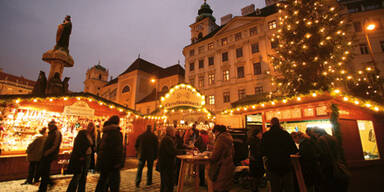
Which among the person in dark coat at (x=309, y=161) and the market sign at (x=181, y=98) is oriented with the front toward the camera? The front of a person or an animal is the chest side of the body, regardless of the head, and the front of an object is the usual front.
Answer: the market sign

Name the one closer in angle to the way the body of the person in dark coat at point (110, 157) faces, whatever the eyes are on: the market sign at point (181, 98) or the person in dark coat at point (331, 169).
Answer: the market sign

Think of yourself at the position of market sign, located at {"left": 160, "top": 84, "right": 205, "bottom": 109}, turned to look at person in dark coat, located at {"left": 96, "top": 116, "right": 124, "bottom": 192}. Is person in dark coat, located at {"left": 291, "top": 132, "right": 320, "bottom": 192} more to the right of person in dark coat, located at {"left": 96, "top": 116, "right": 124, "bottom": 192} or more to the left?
left

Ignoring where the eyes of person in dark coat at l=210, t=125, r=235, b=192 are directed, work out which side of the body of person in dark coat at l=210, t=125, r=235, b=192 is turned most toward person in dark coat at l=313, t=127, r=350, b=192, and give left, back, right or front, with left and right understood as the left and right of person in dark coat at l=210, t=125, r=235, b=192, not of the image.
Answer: back

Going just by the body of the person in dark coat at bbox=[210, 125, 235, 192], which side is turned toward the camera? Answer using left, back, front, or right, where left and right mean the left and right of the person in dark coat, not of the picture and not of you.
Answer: left

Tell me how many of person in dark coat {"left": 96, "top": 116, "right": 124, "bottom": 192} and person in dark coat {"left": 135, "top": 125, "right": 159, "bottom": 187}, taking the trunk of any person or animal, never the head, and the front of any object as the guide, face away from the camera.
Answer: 2

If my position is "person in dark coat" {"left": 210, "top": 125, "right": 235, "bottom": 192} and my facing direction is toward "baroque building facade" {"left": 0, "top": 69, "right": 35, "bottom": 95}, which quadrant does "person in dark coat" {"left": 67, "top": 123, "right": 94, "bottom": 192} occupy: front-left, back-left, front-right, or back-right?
front-left

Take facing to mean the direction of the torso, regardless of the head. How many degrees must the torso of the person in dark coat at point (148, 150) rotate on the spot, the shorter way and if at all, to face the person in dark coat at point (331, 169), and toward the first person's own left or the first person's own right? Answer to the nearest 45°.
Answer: approximately 135° to the first person's own right

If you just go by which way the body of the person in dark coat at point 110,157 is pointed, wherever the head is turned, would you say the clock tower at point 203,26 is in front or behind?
in front

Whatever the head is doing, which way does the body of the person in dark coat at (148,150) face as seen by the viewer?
away from the camera

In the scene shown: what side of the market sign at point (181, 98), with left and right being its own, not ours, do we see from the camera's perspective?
front

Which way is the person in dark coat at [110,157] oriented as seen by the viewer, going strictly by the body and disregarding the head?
away from the camera

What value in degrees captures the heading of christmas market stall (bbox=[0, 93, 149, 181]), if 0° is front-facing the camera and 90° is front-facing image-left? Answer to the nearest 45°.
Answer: approximately 315°

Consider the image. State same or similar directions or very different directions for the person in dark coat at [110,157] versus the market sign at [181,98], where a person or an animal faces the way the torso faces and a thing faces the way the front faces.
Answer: very different directions
